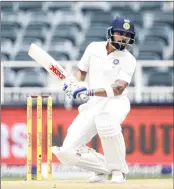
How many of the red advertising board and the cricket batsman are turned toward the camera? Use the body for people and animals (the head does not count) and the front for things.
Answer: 2

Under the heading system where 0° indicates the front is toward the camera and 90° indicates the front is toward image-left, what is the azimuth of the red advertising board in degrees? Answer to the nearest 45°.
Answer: approximately 0°

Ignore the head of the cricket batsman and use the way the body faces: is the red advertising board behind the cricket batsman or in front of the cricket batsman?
behind

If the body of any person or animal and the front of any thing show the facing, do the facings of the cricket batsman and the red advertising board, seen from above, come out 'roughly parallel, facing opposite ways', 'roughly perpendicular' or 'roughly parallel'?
roughly parallel

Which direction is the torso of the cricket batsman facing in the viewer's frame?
toward the camera

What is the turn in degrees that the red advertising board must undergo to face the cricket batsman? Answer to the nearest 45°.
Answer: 0° — it already faces them
